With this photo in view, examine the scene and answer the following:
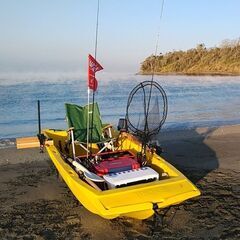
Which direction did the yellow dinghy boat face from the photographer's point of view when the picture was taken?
facing the viewer and to the right of the viewer
